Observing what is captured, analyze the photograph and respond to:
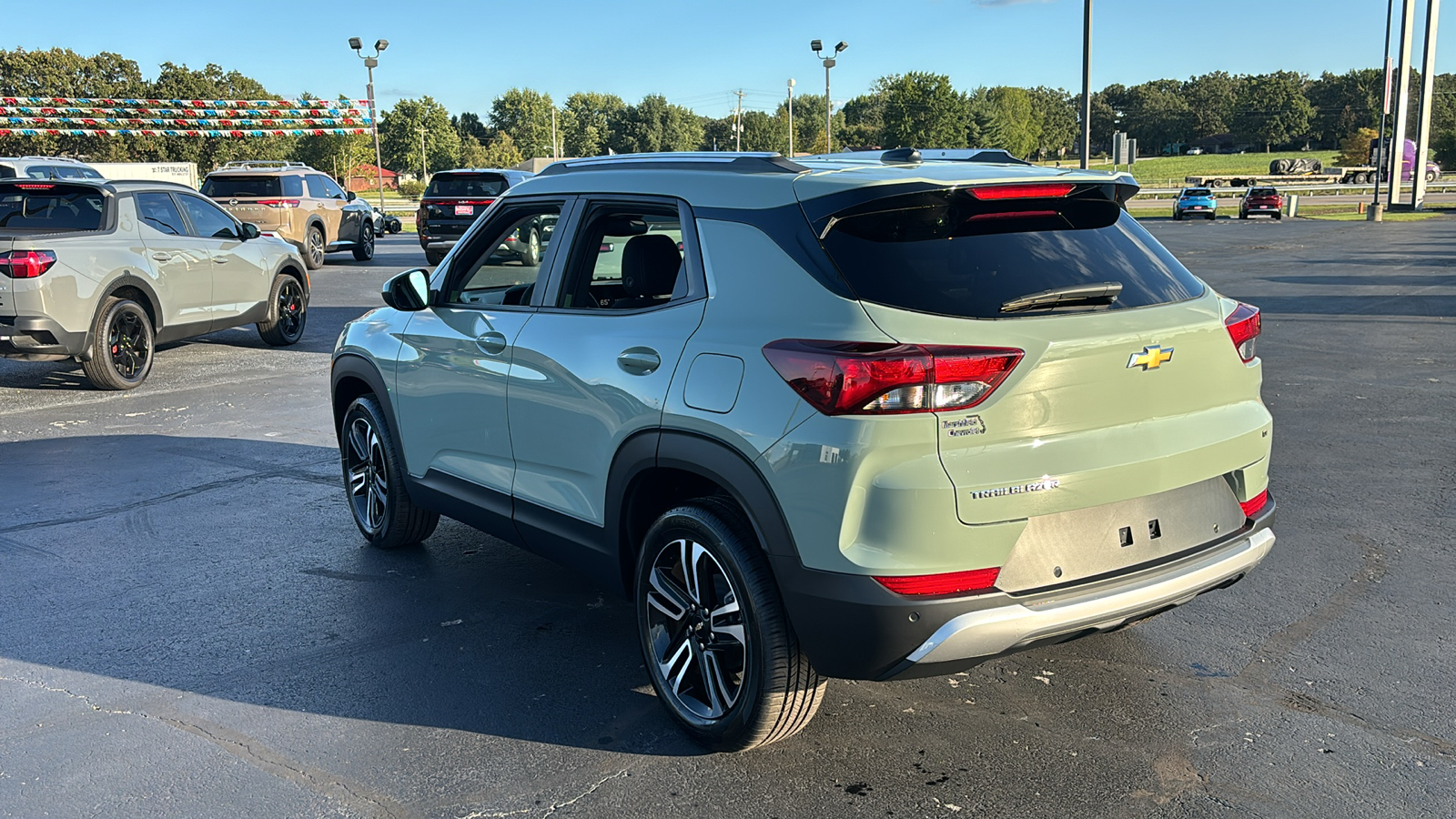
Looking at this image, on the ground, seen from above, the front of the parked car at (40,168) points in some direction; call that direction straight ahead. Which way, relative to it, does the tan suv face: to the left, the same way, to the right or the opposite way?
the same way

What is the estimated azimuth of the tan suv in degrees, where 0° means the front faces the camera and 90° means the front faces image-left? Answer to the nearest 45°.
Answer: approximately 225°

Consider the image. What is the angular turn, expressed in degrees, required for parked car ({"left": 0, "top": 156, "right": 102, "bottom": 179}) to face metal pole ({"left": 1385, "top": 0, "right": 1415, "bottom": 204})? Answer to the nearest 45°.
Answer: approximately 45° to its right

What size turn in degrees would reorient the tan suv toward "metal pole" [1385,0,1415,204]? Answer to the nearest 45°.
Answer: approximately 45° to its right

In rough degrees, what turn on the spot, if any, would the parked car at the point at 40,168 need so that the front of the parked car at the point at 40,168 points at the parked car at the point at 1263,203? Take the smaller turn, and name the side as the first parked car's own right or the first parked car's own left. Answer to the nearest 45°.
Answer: approximately 45° to the first parked car's own right

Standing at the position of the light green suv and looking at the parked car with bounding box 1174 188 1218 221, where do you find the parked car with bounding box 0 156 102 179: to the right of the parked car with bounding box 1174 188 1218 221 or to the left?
left

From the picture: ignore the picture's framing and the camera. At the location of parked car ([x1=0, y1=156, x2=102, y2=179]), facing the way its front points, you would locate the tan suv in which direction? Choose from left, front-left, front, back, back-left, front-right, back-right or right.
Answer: right

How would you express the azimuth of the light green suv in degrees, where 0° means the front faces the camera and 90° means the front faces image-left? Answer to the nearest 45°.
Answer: approximately 135°

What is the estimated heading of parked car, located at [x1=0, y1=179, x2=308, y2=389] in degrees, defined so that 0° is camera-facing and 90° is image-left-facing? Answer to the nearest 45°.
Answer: approximately 225°

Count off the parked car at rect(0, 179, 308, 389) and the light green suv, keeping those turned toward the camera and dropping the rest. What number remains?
0

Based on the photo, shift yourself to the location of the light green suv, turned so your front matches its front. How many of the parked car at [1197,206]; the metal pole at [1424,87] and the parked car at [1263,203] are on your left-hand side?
0

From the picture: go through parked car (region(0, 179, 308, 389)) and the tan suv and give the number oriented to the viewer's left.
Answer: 0

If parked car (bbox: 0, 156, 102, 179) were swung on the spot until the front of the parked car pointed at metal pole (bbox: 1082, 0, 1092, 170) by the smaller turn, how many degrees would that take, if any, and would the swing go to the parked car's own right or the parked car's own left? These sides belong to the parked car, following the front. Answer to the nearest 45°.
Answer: approximately 45° to the parked car's own right

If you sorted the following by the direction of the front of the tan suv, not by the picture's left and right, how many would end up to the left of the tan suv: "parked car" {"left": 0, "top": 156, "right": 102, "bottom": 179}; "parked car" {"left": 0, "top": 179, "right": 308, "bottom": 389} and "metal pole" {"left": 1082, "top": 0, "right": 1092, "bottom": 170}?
1

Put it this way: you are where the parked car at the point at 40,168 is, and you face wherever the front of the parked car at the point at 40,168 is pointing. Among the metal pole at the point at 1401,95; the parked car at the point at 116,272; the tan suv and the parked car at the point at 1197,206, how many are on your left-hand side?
0

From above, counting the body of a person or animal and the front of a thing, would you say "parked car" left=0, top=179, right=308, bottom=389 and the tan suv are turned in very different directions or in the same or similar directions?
same or similar directions

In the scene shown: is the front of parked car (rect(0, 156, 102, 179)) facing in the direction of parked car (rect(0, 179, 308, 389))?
no

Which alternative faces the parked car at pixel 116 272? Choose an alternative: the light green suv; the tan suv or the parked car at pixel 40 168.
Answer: the light green suv

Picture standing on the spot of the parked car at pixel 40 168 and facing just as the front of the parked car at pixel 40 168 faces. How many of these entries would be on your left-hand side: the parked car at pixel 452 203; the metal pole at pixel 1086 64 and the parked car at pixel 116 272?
0

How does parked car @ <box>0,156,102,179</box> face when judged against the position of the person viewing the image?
facing away from the viewer and to the right of the viewer

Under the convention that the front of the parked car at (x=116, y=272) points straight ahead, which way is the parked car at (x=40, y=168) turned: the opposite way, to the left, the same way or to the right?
the same way
